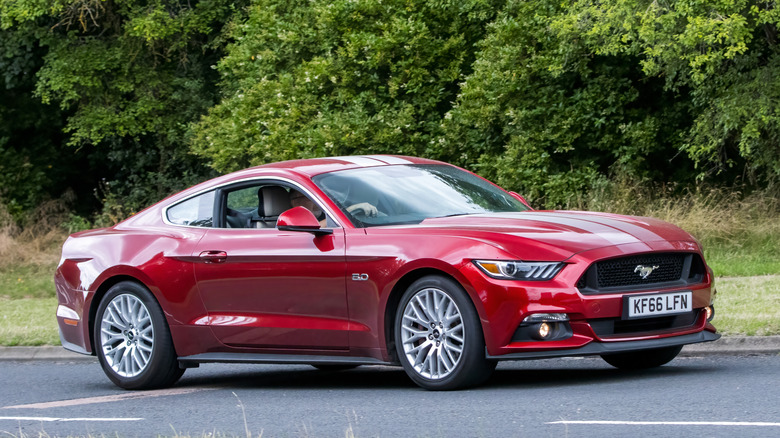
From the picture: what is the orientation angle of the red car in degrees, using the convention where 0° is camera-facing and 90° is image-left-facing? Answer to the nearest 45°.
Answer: approximately 315°
